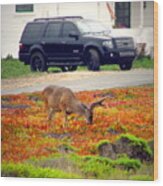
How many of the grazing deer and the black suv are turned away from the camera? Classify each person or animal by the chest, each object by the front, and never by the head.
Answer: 0

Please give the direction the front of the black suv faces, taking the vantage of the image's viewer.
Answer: facing the viewer and to the right of the viewer

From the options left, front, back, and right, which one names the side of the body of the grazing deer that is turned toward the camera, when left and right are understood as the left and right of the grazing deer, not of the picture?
right

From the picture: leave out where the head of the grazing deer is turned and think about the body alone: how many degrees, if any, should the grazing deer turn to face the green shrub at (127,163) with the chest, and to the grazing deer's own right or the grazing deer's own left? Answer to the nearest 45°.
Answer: approximately 45° to the grazing deer's own right
